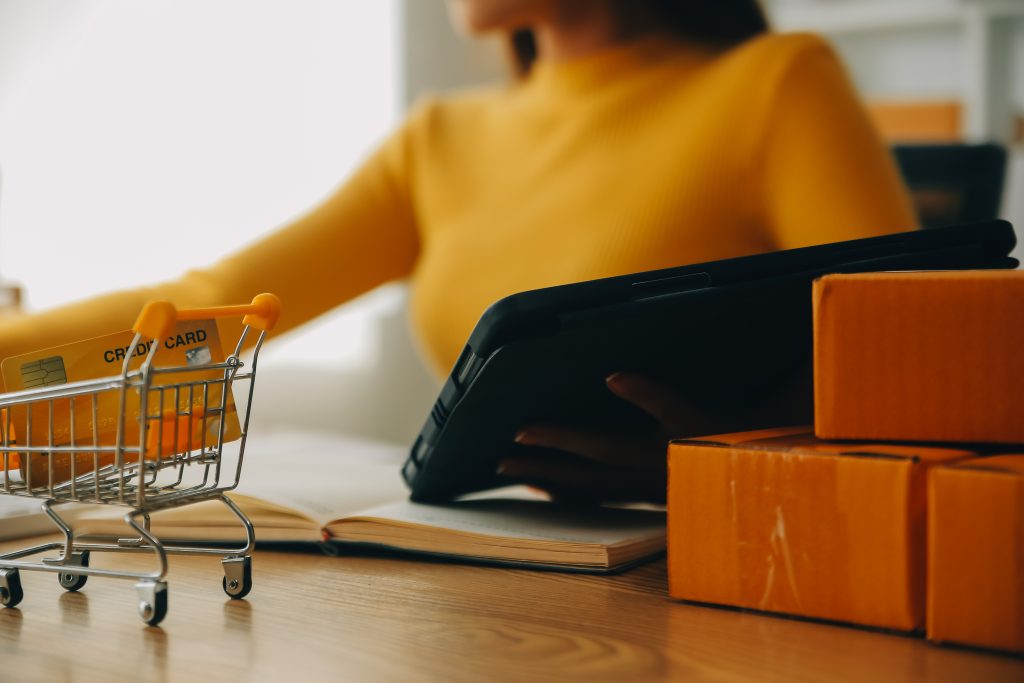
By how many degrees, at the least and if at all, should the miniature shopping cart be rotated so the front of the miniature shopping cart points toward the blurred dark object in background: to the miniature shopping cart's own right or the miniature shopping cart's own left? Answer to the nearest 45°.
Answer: approximately 90° to the miniature shopping cart's own right

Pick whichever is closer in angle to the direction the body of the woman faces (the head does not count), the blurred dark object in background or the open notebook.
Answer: the open notebook

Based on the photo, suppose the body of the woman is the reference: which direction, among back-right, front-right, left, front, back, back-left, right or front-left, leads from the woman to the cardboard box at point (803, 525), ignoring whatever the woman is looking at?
front-left

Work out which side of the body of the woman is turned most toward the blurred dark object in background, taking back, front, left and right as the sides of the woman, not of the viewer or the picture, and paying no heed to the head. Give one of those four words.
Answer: back

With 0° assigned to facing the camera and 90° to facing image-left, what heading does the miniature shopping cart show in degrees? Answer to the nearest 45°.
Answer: approximately 135°

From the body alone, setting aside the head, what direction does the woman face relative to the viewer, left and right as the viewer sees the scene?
facing the viewer and to the left of the viewer
